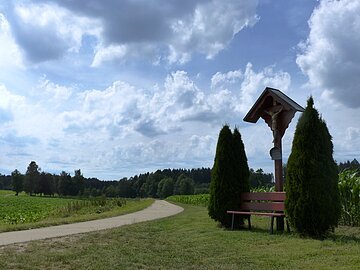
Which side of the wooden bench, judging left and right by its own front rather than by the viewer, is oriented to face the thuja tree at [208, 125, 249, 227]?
right

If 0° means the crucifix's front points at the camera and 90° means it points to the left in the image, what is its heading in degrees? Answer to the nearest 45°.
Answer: approximately 45°

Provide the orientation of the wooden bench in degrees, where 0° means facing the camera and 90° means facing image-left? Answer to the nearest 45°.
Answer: approximately 45°

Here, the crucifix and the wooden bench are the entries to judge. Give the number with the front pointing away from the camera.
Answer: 0

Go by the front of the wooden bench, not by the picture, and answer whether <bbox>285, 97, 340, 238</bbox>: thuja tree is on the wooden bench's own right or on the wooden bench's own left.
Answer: on the wooden bench's own left

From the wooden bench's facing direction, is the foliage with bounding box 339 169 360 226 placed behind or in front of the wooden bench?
behind
